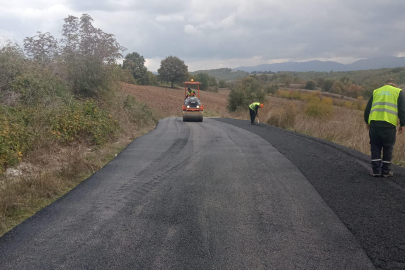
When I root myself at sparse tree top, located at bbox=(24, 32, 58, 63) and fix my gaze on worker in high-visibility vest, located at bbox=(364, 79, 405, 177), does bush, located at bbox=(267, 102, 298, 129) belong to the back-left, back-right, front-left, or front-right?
front-left

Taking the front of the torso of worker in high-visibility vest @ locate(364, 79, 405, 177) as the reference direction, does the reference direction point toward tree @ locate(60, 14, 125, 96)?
no

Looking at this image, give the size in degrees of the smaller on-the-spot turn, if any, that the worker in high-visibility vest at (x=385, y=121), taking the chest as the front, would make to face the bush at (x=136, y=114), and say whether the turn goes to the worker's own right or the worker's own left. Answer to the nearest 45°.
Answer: approximately 45° to the worker's own left

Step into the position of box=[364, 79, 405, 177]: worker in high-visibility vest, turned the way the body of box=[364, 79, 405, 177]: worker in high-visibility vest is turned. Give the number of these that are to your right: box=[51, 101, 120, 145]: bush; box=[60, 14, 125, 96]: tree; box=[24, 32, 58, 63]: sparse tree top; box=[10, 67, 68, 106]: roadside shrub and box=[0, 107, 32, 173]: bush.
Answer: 0
